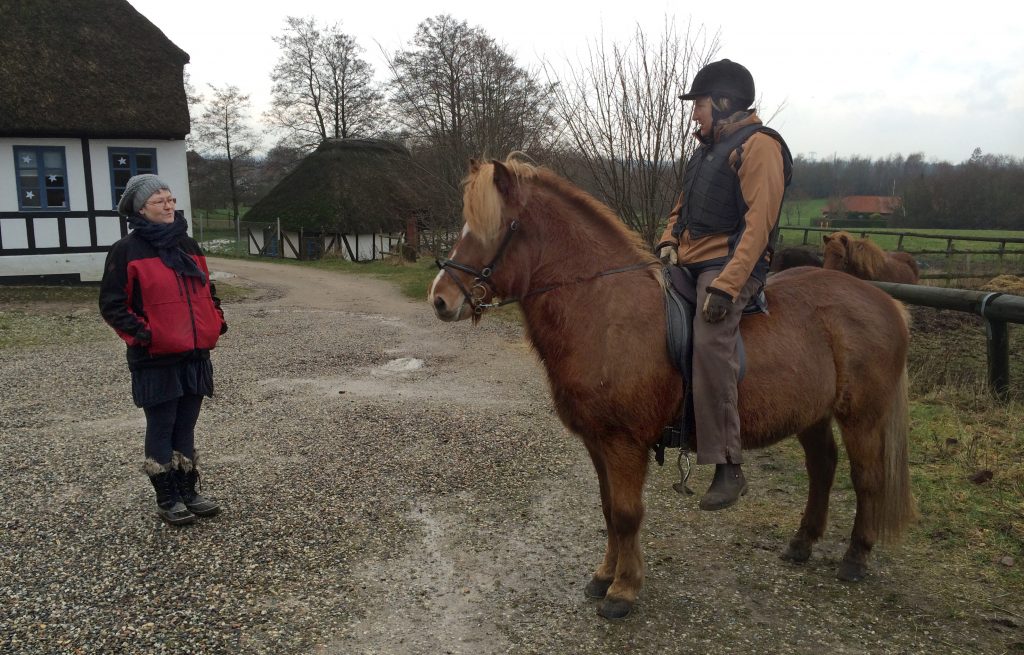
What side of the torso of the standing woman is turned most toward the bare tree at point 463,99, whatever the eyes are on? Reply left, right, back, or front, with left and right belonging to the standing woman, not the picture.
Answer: left

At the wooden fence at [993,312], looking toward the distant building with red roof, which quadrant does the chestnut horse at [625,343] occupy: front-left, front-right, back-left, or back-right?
back-left

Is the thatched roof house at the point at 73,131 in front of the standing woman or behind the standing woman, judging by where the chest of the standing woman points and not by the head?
behind

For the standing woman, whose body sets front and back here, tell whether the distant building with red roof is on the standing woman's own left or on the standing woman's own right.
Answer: on the standing woman's own left

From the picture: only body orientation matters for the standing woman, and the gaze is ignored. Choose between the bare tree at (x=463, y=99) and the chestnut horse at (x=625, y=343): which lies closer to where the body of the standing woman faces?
the chestnut horse

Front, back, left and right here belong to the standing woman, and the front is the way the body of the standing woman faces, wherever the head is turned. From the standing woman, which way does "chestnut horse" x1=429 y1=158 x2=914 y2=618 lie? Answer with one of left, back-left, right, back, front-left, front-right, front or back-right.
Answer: front

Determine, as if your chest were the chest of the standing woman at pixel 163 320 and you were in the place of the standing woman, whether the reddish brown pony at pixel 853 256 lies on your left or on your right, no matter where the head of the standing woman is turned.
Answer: on your left

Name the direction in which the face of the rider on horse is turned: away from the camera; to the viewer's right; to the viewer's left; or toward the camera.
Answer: to the viewer's left
